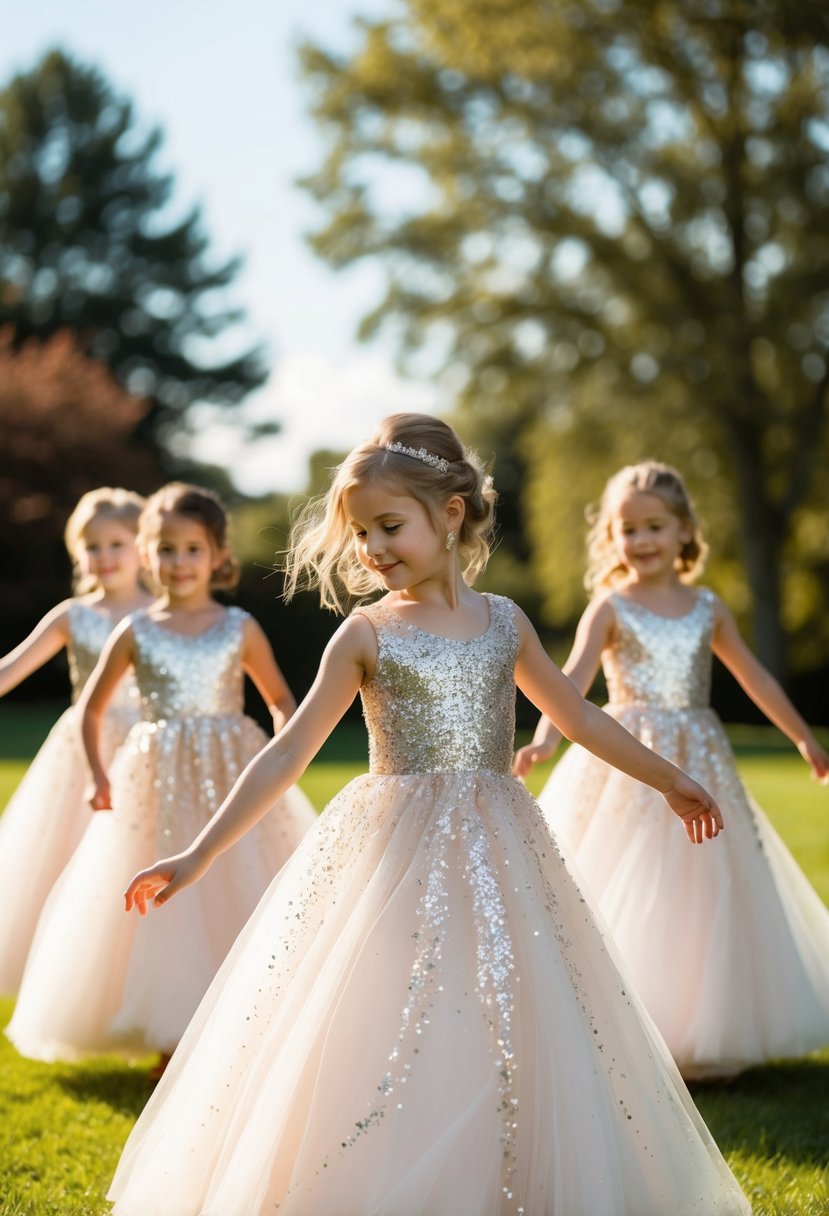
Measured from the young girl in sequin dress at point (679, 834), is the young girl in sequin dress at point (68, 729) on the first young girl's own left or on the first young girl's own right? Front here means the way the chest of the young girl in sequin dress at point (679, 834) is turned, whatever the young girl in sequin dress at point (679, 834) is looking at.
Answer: on the first young girl's own right

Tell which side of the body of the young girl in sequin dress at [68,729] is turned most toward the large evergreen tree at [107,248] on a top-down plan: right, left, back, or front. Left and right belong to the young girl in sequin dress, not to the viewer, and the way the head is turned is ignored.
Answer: back

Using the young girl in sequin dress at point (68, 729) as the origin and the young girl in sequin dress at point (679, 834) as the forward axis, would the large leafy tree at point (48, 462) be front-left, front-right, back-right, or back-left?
back-left

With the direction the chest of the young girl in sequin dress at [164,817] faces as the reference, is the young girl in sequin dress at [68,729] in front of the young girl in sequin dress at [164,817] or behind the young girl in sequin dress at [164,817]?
behind

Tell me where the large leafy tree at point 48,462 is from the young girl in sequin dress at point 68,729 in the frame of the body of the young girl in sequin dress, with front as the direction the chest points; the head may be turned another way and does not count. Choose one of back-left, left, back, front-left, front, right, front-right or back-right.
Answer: back

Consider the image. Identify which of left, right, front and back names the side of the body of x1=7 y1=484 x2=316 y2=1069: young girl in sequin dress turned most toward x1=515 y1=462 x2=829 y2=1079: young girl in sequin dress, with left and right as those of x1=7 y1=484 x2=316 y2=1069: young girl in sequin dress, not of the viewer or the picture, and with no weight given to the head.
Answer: left

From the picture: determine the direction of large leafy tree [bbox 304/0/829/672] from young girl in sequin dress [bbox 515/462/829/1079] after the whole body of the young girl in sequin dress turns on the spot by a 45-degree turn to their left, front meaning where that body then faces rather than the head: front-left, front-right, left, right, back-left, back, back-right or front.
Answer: back-left

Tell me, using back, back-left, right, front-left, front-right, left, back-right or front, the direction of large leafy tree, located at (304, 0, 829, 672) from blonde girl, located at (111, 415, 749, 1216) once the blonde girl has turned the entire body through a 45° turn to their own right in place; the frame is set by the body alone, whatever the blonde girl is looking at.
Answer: back-right

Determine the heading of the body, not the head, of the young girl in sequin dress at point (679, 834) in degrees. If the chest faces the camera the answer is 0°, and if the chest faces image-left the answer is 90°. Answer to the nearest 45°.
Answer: approximately 0°

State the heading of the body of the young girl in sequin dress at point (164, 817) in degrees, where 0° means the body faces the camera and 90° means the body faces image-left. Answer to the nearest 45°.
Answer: approximately 0°

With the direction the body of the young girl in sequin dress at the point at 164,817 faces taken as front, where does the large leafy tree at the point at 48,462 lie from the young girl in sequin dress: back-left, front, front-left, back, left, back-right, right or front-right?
back
